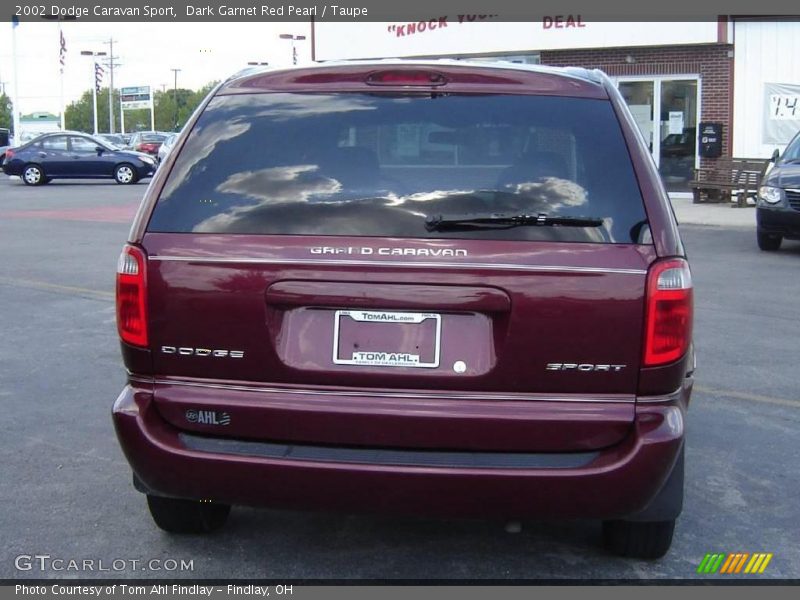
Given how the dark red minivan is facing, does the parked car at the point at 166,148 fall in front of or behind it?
in front

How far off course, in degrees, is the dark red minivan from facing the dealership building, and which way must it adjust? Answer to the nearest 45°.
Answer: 0° — it already faces it

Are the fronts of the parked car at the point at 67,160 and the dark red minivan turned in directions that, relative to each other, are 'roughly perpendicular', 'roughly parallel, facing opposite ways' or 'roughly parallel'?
roughly perpendicular

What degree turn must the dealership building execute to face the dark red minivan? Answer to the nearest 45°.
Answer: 0° — it already faces it

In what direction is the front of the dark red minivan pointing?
away from the camera

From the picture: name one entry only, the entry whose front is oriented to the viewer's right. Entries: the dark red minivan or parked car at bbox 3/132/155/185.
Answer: the parked car

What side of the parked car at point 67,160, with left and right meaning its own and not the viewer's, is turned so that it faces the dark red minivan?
right

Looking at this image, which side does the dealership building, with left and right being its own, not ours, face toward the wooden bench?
front

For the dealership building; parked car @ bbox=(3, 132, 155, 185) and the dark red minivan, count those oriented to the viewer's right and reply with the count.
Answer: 1

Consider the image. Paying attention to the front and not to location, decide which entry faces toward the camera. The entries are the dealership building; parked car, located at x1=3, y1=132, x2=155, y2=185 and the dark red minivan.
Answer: the dealership building

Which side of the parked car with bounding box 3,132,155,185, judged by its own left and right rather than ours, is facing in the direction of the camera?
right

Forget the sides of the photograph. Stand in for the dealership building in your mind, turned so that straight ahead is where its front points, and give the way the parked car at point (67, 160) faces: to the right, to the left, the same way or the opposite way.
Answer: to the left

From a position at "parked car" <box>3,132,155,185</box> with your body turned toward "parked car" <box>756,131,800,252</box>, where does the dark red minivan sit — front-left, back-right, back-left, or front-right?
front-right

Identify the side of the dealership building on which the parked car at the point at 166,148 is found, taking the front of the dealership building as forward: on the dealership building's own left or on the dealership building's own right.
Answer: on the dealership building's own right

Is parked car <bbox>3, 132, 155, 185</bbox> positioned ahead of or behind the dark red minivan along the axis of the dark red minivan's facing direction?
ahead

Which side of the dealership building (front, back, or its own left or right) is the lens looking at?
front

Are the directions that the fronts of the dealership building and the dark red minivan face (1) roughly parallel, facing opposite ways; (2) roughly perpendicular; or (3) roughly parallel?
roughly parallel, facing opposite ways
